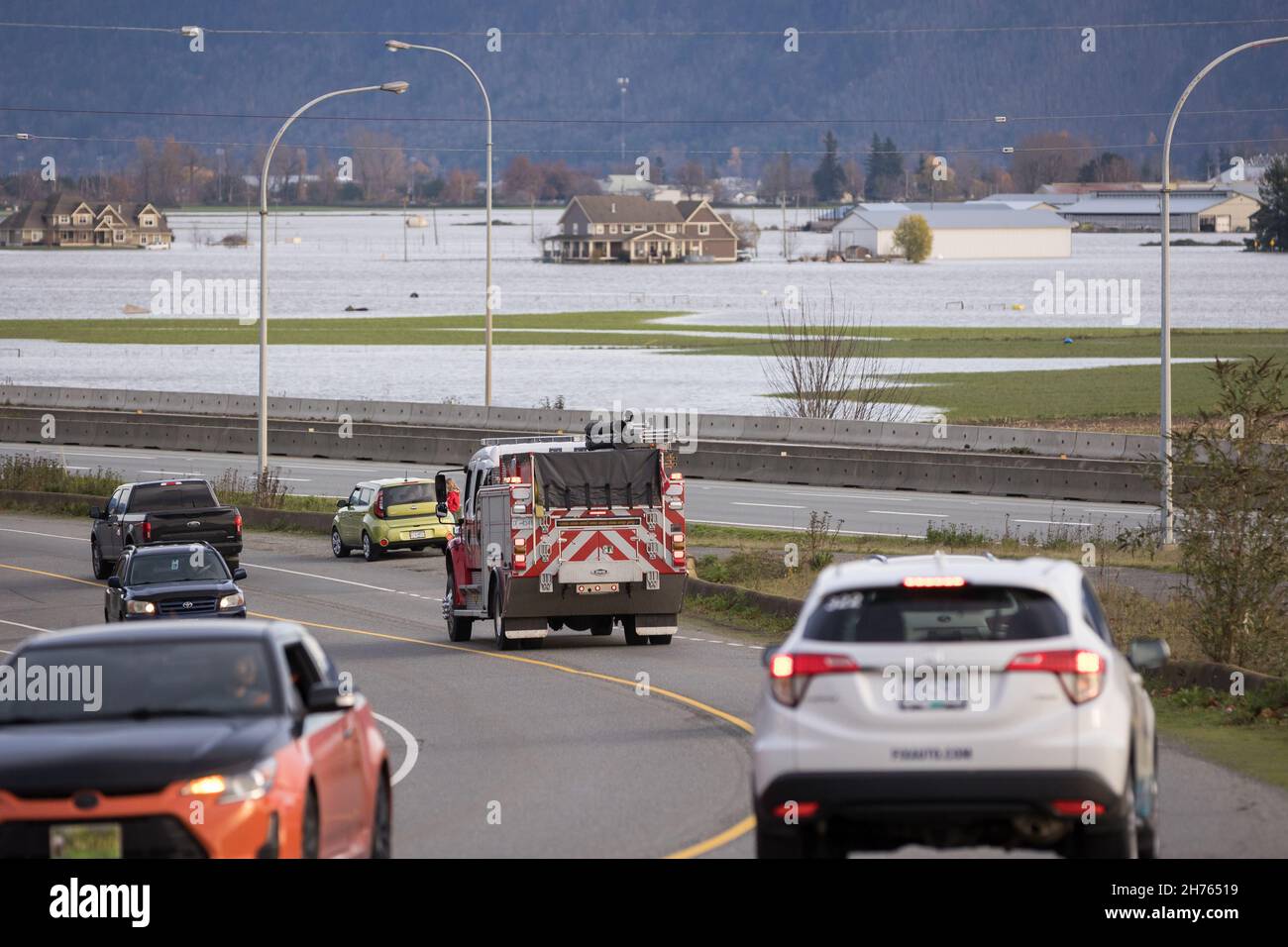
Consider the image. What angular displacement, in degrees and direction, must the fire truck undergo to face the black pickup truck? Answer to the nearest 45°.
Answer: approximately 45° to its left

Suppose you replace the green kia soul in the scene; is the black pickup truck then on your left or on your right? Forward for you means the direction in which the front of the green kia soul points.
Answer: on your left

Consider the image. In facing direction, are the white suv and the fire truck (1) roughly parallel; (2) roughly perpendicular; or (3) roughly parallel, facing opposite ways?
roughly parallel

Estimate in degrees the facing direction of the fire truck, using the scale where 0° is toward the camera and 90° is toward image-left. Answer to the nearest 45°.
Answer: approximately 180°

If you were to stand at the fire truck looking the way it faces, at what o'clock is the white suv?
The white suv is roughly at 6 o'clock from the fire truck.

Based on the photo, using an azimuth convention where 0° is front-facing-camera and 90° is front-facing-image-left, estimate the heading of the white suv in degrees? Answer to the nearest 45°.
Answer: approximately 180°

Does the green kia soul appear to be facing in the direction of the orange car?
no

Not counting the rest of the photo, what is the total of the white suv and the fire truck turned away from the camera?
2

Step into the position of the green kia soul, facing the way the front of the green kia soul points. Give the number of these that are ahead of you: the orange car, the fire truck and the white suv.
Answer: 0

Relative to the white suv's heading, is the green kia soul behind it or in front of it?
in front

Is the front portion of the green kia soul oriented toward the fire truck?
no

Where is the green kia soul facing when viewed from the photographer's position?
facing away from the viewer and to the left of the viewer

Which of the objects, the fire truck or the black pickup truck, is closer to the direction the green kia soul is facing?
the black pickup truck

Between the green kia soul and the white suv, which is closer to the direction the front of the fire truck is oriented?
the green kia soul

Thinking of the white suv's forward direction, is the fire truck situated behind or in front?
in front
